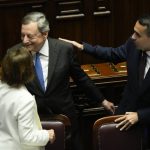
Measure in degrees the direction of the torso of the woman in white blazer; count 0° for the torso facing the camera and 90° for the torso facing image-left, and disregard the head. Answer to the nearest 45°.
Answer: approximately 225°

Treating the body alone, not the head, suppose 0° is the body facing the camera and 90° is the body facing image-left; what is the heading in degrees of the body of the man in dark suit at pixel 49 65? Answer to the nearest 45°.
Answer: approximately 45°

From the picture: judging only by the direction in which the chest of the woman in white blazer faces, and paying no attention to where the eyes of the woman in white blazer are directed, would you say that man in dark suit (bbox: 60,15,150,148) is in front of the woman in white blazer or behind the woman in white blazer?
in front

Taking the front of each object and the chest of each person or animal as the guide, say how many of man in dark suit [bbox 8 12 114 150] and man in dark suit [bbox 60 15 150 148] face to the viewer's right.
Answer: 0

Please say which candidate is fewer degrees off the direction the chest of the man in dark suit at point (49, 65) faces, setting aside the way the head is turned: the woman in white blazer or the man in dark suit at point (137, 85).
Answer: the woman in white blazer

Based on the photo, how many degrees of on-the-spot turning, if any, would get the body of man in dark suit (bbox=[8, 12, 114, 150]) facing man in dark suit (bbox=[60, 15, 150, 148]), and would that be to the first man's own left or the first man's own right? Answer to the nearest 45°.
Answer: approximately 135° to the first man's own left

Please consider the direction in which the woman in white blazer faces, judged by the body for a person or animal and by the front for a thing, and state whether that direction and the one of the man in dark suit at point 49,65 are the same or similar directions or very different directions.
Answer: very different directions

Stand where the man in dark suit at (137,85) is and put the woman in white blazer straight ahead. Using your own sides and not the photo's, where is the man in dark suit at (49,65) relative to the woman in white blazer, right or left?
right

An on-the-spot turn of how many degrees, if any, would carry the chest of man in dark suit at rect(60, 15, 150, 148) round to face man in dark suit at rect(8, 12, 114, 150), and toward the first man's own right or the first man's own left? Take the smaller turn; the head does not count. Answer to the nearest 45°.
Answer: approximately 45° to the first man's own right

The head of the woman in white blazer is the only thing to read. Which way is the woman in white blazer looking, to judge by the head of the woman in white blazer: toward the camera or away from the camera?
away from the camera

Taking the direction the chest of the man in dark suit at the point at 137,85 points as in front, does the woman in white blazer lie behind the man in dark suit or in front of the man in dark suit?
in front

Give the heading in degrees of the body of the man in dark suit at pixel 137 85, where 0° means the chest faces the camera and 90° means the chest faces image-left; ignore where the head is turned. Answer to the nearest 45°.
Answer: approximately 45°
